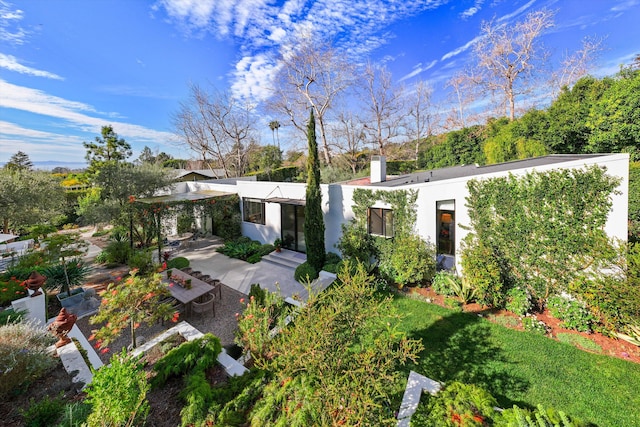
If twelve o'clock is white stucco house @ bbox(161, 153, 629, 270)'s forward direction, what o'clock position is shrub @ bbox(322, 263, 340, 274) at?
The shrub is roughly at 1 o'clock from the white stucco house.

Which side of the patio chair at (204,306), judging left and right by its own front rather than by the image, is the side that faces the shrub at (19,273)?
front

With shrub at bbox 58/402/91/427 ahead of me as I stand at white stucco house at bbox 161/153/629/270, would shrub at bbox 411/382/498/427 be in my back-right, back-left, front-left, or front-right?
front-left

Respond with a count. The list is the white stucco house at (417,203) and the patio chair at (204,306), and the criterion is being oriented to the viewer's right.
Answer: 0

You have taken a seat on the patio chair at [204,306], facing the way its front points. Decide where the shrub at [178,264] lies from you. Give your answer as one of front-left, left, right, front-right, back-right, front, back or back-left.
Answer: front-right

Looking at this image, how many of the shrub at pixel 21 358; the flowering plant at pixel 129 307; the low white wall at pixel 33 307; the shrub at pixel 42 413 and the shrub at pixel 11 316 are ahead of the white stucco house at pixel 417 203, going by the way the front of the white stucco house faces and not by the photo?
5

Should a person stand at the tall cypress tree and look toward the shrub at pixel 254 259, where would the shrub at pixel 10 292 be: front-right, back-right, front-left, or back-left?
front-left

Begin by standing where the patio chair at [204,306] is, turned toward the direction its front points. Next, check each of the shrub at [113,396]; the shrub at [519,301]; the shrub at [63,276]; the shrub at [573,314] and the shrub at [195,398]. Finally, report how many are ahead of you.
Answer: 1

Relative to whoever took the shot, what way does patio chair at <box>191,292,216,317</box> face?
facing away from the viewer and to the left of the viewer

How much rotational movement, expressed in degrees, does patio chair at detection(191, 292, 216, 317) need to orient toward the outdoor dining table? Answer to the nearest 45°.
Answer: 0° — it already faces it

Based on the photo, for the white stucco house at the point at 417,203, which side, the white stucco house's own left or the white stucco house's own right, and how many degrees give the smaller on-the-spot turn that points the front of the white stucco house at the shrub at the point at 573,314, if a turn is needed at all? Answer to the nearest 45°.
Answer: approximately 90° to the white stucco house's own left

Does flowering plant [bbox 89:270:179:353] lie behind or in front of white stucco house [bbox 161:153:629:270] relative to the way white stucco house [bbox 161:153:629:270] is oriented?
in front

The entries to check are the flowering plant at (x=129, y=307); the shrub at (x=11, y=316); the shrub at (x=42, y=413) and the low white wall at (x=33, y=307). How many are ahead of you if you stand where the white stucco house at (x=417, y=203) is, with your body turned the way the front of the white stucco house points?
4

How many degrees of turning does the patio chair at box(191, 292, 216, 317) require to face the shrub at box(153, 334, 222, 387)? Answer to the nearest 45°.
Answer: approximately 135° to its left

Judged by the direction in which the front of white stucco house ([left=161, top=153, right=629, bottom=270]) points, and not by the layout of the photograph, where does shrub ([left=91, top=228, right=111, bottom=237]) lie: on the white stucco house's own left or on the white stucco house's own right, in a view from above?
on the white stucco house's own right
